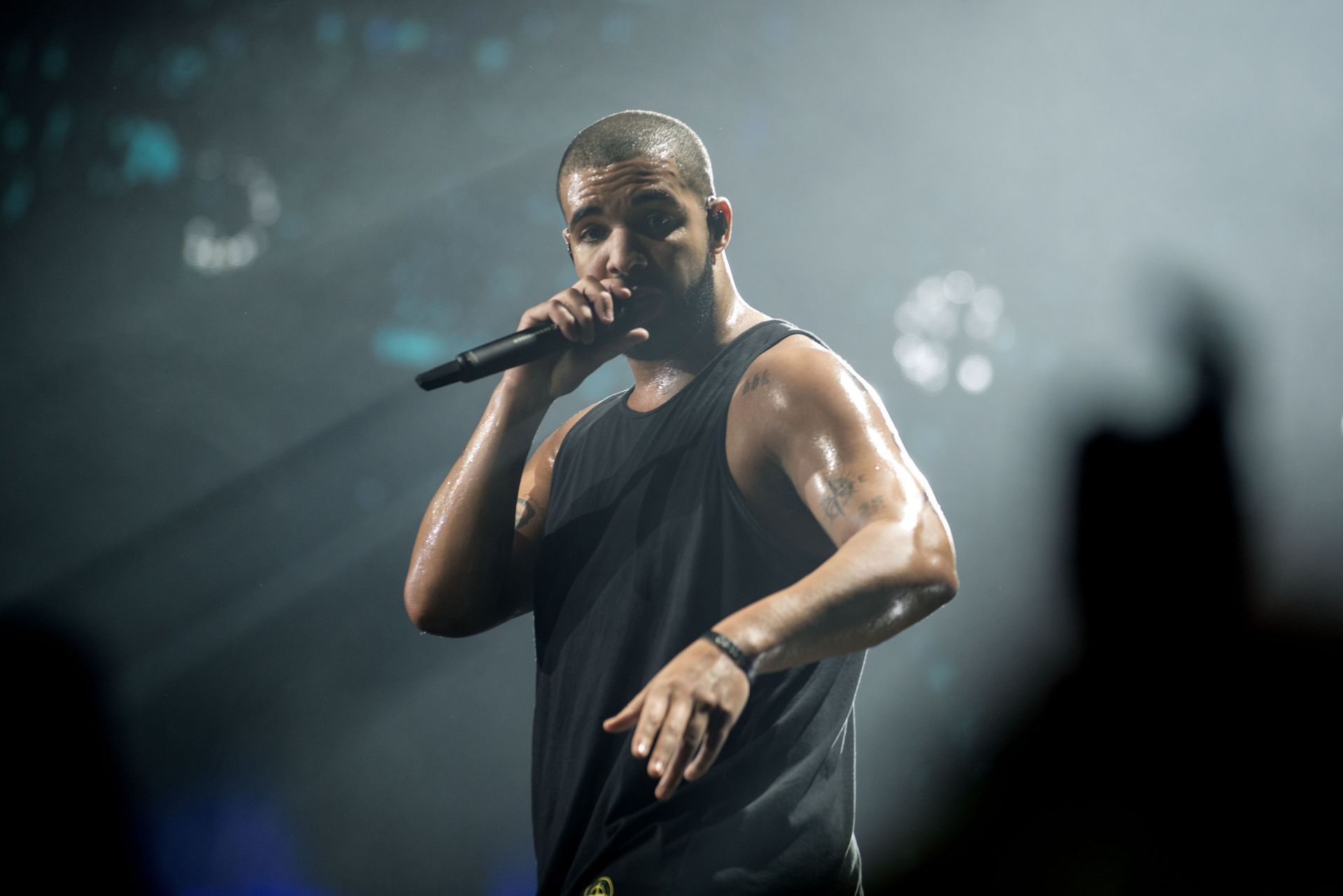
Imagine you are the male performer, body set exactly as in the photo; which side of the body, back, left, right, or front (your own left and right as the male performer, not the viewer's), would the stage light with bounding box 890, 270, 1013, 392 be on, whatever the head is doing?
back

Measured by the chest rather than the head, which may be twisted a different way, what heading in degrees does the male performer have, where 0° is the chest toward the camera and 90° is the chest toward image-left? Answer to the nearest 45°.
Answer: approximately 45°
